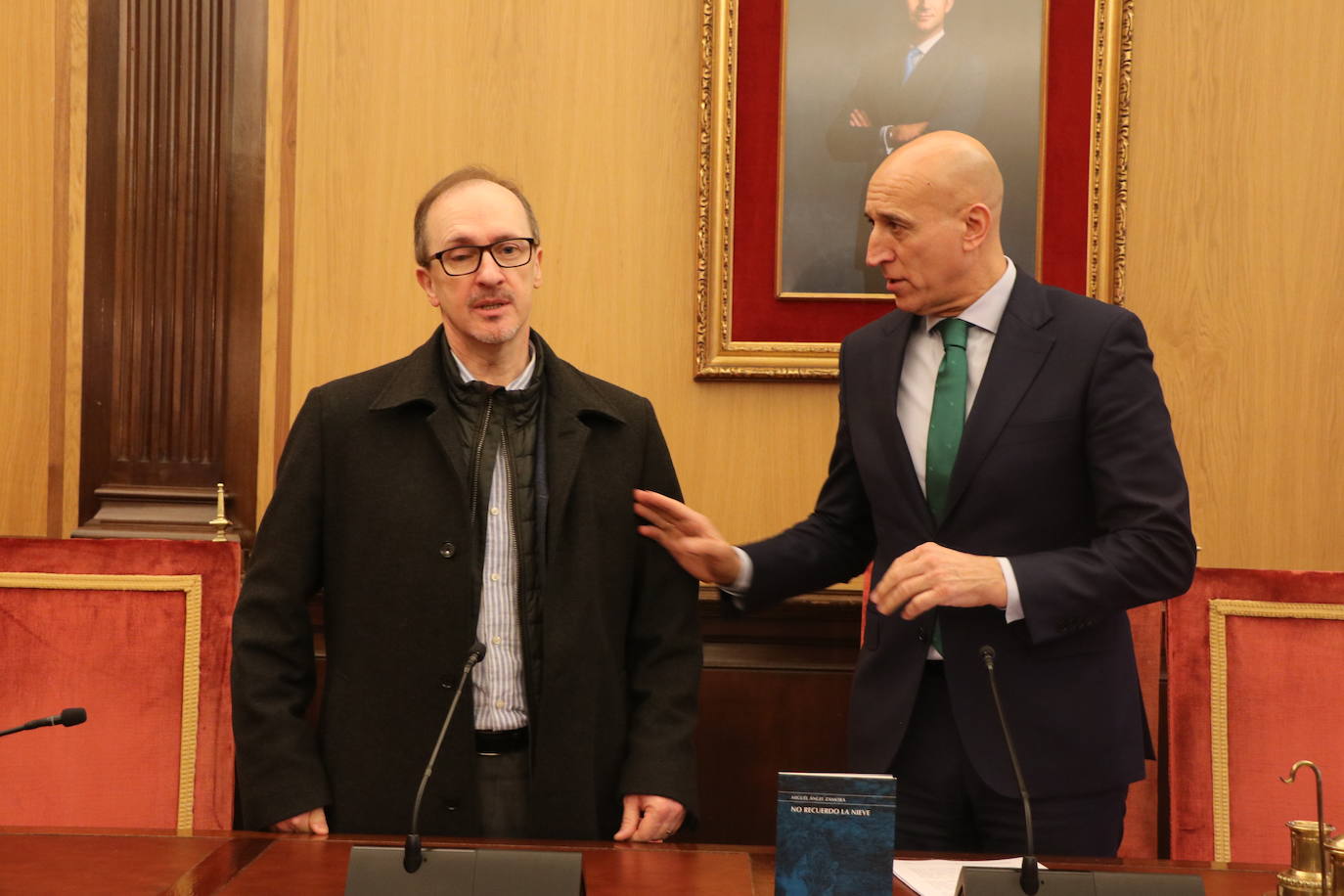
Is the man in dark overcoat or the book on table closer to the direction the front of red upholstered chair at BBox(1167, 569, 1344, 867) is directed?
the book on table

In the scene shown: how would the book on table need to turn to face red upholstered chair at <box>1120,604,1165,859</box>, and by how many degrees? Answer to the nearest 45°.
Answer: approximately 135° to its left

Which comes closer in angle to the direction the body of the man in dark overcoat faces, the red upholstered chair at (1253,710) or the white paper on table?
the white paper on table

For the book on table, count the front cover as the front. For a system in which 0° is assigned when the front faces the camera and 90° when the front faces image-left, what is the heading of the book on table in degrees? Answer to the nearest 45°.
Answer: approximately 0°

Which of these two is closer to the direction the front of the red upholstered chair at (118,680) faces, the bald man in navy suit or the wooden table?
the wooden table

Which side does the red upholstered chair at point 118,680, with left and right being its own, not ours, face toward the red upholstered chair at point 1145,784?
left

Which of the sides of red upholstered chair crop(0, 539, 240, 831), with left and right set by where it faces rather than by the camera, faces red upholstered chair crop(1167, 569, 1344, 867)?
left

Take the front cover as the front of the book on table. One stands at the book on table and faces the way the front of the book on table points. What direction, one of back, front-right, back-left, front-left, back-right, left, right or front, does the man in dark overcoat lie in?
back-right

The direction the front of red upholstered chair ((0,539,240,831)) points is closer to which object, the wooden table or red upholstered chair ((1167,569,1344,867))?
the wooden table

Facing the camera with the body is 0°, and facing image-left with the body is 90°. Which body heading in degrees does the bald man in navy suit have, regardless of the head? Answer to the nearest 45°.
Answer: approximately 45°
